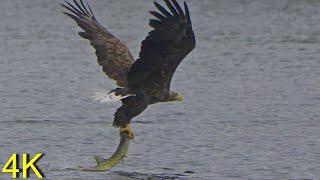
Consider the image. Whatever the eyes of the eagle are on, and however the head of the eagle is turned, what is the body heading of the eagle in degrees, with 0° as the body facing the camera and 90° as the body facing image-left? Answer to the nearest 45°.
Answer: approximately 270°
